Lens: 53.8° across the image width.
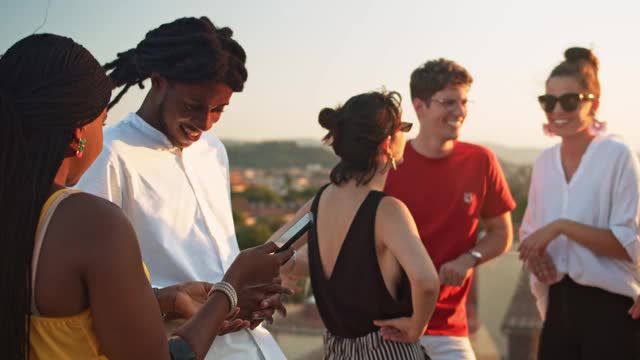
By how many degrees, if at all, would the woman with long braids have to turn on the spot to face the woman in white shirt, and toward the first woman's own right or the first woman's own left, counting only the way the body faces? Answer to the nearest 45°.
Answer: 0° — they already face them

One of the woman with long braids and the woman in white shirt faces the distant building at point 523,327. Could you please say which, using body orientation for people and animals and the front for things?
the woman with long braids

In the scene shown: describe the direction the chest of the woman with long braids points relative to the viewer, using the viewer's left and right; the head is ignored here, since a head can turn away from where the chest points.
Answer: facing away from the viewer and to the right of the viewer

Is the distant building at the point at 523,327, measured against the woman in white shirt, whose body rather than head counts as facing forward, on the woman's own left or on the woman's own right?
on the woman's own right

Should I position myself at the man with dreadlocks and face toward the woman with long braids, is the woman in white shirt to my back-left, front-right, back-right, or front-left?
back-left

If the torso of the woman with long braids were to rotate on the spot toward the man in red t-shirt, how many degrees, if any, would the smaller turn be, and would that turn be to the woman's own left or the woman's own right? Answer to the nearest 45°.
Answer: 0° — they already face them

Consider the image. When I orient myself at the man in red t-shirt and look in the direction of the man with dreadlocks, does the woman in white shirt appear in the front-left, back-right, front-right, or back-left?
back-left

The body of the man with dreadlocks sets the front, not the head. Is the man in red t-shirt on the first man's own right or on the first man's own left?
on the first man's own left

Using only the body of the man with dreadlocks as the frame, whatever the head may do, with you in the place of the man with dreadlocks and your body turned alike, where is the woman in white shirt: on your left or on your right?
on your left

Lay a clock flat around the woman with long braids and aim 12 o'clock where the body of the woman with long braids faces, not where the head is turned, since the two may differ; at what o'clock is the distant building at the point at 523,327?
The distant building is roughly at 12 o'clock from the woman with long braids.
